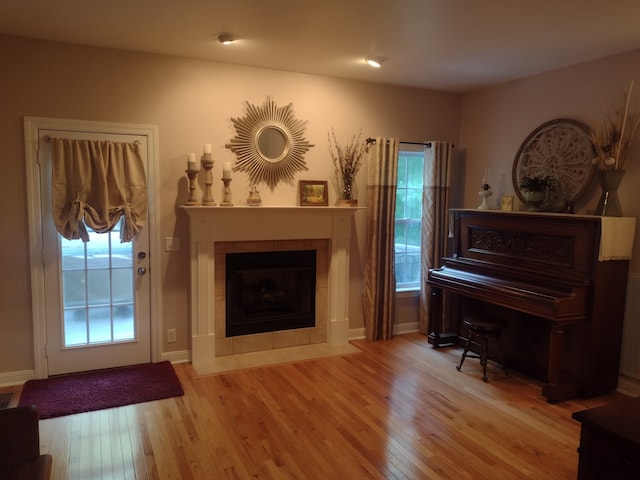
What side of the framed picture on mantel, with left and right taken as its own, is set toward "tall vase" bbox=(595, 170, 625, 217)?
left

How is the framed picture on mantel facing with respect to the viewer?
toward the camera

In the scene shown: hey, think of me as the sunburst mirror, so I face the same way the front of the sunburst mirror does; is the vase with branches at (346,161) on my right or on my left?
on my left

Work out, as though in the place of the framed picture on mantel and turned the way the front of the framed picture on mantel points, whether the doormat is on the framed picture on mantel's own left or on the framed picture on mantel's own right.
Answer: on the framed picture on mantel's own right

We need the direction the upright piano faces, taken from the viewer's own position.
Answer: facing the viewer and to the left of the viewer

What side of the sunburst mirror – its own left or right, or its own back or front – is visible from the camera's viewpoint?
front

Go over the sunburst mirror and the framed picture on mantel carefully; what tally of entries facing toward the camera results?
2

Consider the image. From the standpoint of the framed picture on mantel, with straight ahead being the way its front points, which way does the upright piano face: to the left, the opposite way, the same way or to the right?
to the right

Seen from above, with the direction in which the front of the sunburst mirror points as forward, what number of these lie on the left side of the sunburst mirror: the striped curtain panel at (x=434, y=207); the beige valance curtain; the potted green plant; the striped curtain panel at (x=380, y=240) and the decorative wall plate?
4

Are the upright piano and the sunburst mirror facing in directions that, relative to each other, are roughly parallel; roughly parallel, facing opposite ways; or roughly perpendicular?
roughly perpendicular

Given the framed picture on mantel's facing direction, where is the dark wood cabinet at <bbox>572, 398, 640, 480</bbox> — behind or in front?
in front
